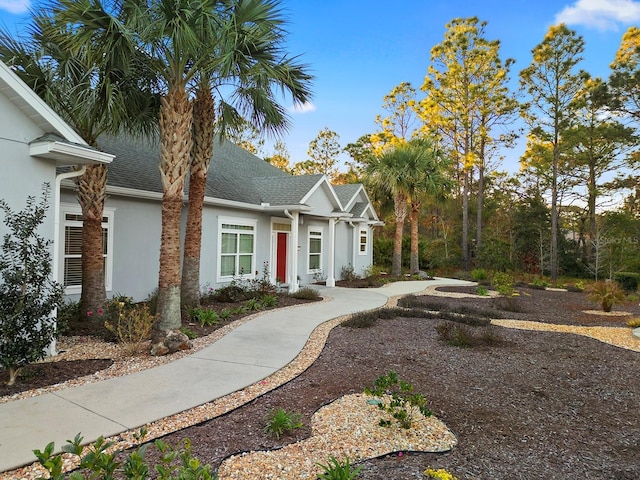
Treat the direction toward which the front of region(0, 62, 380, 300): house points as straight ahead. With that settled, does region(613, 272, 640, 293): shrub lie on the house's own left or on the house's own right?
on the house's own left

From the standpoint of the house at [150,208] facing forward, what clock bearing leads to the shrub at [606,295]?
The shrub is roughly at 11 o'clock from the house.

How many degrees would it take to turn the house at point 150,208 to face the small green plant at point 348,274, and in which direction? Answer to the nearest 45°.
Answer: approximately 90° to its left

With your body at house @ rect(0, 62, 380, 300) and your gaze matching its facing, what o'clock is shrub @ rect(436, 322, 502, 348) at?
The shrub is roughly at 12 o'clock from the house.

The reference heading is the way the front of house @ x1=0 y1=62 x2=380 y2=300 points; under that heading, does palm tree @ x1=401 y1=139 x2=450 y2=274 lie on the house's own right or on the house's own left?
on the house's own left

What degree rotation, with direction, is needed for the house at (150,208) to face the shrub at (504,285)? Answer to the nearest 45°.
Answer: approximately 45° to its left

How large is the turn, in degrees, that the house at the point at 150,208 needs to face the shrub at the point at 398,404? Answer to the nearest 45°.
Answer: approximately 45° to its right

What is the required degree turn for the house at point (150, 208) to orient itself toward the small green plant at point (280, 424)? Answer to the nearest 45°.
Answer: approximately 45° to its right

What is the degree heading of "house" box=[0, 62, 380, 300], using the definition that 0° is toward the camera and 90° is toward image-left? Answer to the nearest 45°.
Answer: approximately 315°
